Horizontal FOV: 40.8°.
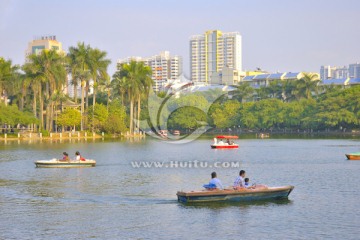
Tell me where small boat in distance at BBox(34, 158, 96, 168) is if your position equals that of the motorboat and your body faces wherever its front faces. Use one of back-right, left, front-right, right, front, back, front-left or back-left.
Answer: back-left

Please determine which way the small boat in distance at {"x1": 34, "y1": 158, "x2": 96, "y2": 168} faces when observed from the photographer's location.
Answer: facing to the left of the viewer

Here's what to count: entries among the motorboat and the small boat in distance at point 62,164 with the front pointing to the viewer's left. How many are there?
1

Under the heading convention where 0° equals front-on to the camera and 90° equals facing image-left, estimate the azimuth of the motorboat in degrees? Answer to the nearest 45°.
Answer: approximately 270°

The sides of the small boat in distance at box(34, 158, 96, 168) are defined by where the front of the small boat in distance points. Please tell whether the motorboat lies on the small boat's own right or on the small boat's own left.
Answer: on the small boat's own left

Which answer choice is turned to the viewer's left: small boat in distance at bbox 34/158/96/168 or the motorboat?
the small boat in distance

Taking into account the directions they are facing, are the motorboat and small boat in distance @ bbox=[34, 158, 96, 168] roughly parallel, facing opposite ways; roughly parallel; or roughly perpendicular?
roughly parallel, facing opposite ways
